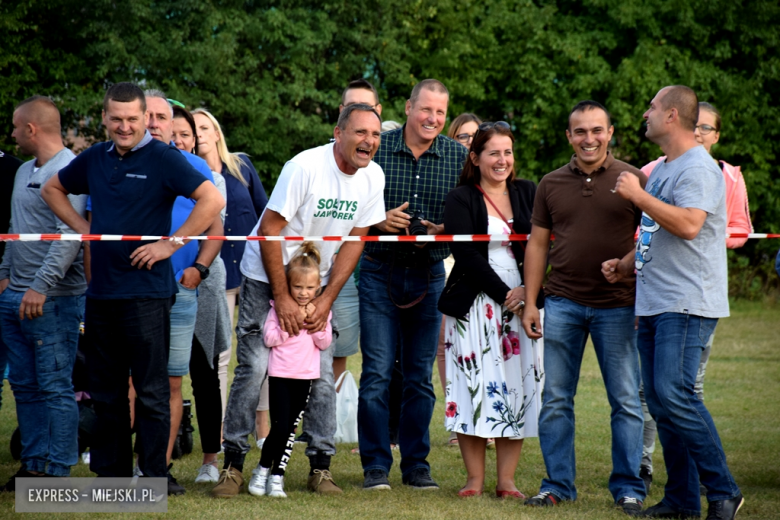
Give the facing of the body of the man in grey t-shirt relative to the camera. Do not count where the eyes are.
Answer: to the viewer's left

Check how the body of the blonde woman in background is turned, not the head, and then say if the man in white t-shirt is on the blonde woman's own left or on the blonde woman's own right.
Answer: on the blonde woman's own left

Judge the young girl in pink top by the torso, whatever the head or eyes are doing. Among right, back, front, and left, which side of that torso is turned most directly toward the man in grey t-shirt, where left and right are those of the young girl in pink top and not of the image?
left

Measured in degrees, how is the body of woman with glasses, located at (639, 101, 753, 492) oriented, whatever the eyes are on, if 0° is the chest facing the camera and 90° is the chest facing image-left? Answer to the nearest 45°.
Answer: approximately 45°

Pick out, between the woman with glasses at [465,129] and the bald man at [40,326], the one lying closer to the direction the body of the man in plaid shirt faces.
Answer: the bald man

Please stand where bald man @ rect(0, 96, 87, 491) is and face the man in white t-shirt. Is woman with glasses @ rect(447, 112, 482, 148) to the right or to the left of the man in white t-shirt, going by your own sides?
left

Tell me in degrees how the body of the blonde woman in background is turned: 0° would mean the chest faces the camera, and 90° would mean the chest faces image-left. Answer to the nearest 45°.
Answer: approximately 45°
